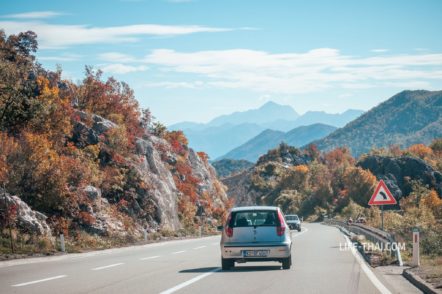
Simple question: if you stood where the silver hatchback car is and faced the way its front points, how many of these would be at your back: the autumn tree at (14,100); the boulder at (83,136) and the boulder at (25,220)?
0

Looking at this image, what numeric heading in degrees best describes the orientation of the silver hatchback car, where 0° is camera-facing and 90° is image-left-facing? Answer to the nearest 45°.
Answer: approximately 180°

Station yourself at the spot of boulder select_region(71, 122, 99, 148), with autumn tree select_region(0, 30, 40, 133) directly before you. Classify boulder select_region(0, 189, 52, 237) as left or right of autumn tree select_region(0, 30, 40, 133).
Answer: left

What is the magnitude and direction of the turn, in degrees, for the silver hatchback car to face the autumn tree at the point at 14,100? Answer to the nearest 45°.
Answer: approximately 45° to its left

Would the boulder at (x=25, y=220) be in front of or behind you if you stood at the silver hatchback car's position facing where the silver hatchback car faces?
in front
